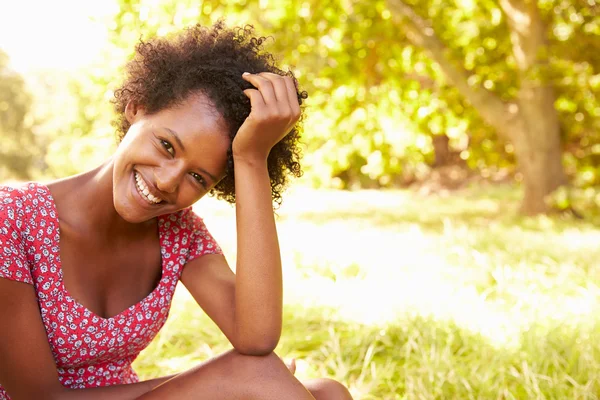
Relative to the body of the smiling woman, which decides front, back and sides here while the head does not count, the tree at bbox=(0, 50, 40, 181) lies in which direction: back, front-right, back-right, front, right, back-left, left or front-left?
back-left

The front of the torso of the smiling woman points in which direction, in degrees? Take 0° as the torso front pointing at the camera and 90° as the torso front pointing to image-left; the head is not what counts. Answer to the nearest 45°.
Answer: approximately 315°

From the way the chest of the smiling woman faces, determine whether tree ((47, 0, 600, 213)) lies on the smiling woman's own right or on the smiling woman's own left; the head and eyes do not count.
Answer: on the smiling woman's own left
